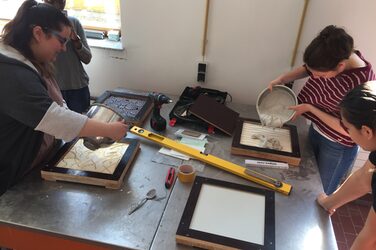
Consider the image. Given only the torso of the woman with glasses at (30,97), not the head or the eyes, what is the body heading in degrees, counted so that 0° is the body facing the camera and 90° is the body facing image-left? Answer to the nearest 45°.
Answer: approximately 270°

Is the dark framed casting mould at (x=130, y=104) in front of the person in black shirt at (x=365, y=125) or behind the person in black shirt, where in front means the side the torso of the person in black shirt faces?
in front

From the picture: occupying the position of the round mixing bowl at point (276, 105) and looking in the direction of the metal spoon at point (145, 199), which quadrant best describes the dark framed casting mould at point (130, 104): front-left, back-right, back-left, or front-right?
front-right

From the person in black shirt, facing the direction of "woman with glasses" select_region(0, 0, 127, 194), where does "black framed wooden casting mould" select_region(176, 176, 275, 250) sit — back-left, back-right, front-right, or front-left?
front-left

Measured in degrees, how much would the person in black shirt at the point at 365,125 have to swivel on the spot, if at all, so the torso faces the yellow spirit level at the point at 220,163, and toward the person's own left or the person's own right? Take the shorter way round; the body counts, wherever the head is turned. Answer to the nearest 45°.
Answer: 0° — they already face it

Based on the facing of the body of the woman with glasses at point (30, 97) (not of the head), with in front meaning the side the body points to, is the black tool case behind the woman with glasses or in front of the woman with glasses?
in front

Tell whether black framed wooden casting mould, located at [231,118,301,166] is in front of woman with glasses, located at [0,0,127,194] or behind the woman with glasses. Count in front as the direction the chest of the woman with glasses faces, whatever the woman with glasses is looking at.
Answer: in front

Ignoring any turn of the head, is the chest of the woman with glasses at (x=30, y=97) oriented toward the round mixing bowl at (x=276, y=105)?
yes
